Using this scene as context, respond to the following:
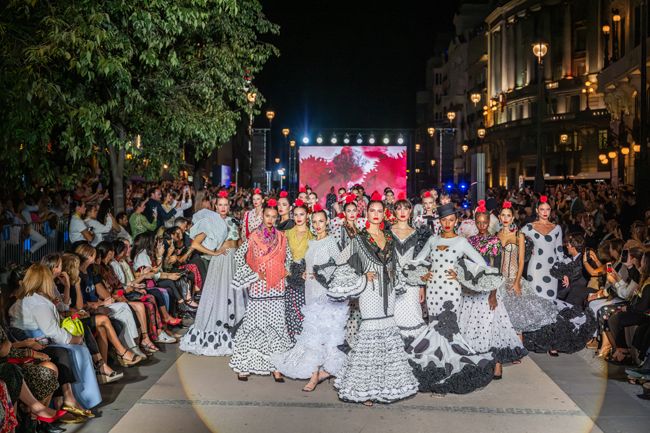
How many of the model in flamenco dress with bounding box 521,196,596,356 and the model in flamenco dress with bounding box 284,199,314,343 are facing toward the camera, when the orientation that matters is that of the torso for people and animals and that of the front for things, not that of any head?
2

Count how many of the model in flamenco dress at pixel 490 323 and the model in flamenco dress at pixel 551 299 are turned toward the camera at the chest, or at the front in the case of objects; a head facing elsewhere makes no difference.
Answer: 2

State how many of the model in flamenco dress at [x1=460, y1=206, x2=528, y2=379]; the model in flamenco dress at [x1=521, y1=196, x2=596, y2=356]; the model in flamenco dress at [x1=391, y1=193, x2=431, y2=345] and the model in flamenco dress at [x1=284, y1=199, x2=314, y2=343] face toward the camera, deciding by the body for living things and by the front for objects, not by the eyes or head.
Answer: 4

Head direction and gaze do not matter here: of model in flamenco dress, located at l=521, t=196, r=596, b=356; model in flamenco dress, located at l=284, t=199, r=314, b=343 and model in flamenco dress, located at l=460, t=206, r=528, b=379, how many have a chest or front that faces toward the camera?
3

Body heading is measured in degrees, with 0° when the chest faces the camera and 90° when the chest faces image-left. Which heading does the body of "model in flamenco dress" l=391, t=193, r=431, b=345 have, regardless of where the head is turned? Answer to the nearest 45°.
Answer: approximately 0°

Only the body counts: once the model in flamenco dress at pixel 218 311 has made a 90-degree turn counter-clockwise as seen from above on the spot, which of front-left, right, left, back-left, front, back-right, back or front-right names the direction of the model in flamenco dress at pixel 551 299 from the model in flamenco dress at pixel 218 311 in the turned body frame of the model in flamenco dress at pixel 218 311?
front-right

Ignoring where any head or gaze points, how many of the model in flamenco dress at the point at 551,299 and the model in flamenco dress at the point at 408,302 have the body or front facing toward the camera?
2

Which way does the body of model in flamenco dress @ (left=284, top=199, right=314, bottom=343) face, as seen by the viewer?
toward the camera

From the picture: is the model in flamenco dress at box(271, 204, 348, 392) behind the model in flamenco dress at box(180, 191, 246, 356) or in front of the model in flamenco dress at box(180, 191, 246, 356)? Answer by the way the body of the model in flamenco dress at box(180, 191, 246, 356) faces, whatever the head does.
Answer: in front

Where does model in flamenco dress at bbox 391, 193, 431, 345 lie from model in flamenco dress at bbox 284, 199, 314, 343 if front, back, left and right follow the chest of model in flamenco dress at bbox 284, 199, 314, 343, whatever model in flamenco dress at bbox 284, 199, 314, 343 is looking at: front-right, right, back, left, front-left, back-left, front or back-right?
front-left

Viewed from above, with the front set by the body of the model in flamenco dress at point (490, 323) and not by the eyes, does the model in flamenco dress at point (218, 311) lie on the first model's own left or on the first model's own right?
on the first model's own right

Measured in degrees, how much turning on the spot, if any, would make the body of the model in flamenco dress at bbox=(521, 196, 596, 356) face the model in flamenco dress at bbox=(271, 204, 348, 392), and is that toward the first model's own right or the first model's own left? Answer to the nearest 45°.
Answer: approximately 45° to the first model's own right
